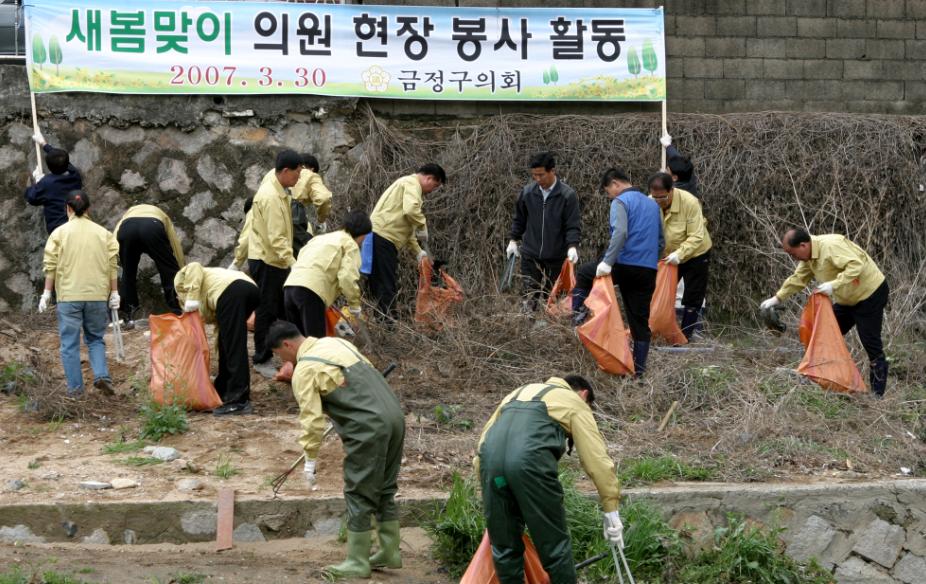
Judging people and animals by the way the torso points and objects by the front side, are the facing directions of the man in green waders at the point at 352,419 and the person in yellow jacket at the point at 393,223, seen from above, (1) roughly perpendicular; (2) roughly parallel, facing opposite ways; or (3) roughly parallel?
roughly parallel, facing opposite ways

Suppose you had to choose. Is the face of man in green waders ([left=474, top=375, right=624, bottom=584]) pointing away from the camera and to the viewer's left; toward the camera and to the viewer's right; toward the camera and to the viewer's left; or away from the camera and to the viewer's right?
away from the camera and to the viewer's right

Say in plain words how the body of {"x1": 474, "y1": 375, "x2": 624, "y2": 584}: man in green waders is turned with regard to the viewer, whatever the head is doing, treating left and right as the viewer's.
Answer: facing away from the viewer and to the right of the viewer

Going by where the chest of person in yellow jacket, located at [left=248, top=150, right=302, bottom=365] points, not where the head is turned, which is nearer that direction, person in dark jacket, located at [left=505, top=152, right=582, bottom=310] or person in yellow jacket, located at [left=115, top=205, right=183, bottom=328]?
the person in dark jacket

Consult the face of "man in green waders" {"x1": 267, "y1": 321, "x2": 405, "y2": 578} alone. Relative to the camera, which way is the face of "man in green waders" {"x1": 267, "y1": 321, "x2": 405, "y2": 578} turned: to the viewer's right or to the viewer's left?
to the viewer's left

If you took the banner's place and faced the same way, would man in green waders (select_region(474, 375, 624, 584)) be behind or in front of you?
in front

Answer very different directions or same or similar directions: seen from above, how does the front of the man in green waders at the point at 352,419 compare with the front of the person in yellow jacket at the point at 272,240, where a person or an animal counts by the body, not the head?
very different directions

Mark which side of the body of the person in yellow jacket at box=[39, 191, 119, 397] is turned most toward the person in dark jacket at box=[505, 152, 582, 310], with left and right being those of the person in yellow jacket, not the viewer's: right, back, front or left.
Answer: right

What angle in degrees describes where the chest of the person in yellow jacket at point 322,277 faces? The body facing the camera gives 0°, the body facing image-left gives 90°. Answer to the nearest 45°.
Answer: approximately 225°

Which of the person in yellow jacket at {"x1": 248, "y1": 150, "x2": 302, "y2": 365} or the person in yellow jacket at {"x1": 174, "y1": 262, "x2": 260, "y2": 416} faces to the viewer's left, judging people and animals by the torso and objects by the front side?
the person in yellow jacket at {"x1": 174, "y1": 262, "x2": 260, "y2": 416}

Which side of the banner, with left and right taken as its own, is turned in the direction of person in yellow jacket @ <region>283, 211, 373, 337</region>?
front

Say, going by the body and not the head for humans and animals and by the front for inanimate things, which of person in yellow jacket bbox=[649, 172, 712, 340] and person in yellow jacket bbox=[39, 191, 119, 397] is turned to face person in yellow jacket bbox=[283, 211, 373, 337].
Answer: person in yellow jacket bbox=[649, 172, 712, 340]

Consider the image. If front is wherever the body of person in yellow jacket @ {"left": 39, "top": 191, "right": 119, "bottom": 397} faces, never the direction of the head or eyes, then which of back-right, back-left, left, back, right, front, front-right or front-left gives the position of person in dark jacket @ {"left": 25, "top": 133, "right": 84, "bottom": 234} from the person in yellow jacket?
front

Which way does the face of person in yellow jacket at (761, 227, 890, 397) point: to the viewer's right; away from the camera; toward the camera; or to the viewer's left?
to the viewer's left

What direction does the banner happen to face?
toward the camera

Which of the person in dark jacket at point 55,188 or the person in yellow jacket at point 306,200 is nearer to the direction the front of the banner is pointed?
the person in yellow jacket
